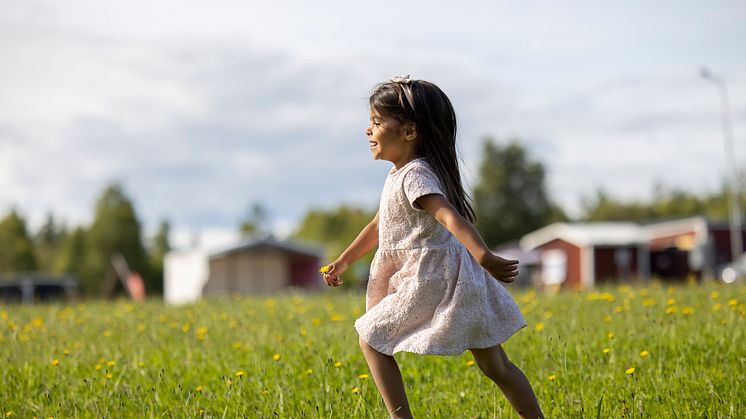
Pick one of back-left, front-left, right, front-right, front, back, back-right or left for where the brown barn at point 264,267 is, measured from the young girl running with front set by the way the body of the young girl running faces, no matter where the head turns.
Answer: right

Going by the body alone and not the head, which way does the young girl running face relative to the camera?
to the viewer's left

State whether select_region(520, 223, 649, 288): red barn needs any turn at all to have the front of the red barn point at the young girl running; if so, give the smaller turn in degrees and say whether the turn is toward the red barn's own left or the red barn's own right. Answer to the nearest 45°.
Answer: approximately 45° to the red barn's own left

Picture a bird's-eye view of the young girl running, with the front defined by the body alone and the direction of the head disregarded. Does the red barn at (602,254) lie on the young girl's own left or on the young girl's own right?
on the young girl's own right

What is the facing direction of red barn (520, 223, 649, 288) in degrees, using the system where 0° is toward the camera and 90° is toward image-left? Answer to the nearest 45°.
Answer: approximately 45°

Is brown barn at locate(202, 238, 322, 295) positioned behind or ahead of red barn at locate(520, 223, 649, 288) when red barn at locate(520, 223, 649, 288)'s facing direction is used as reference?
ahead

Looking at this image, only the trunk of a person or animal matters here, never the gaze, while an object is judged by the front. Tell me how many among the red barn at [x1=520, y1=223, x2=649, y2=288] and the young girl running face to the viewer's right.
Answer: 0

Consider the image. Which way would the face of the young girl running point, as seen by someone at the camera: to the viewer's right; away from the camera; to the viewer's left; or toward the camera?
to the viewer's left
